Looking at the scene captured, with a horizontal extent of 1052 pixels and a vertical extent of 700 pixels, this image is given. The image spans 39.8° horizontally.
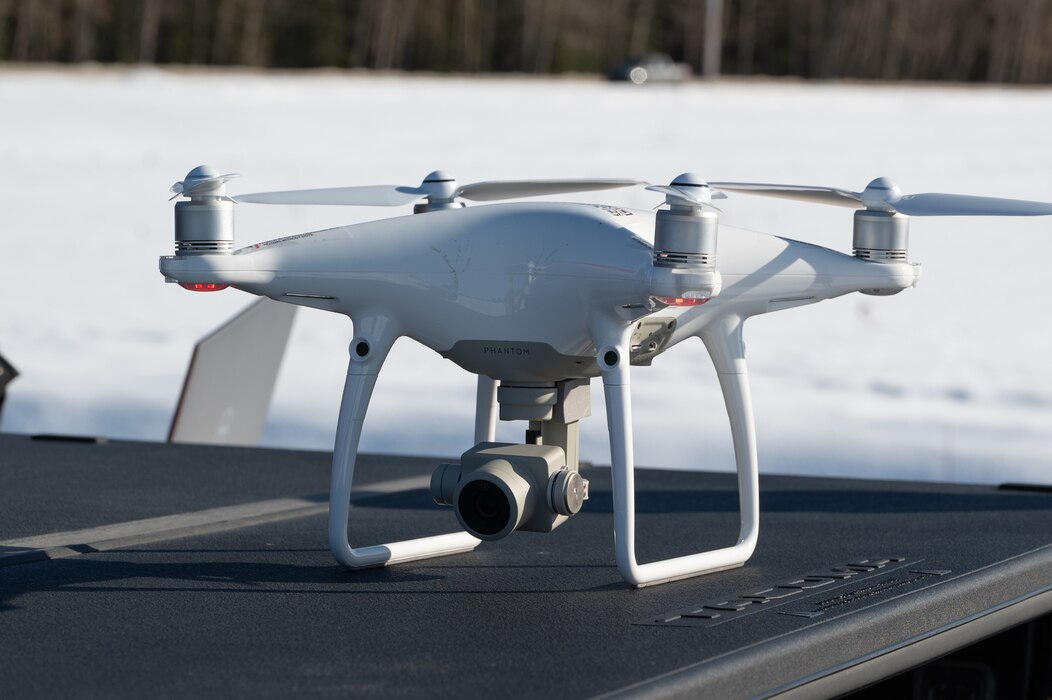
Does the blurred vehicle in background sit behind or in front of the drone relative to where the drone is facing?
behind

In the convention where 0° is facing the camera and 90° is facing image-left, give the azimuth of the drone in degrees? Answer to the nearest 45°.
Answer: approximately 45°
